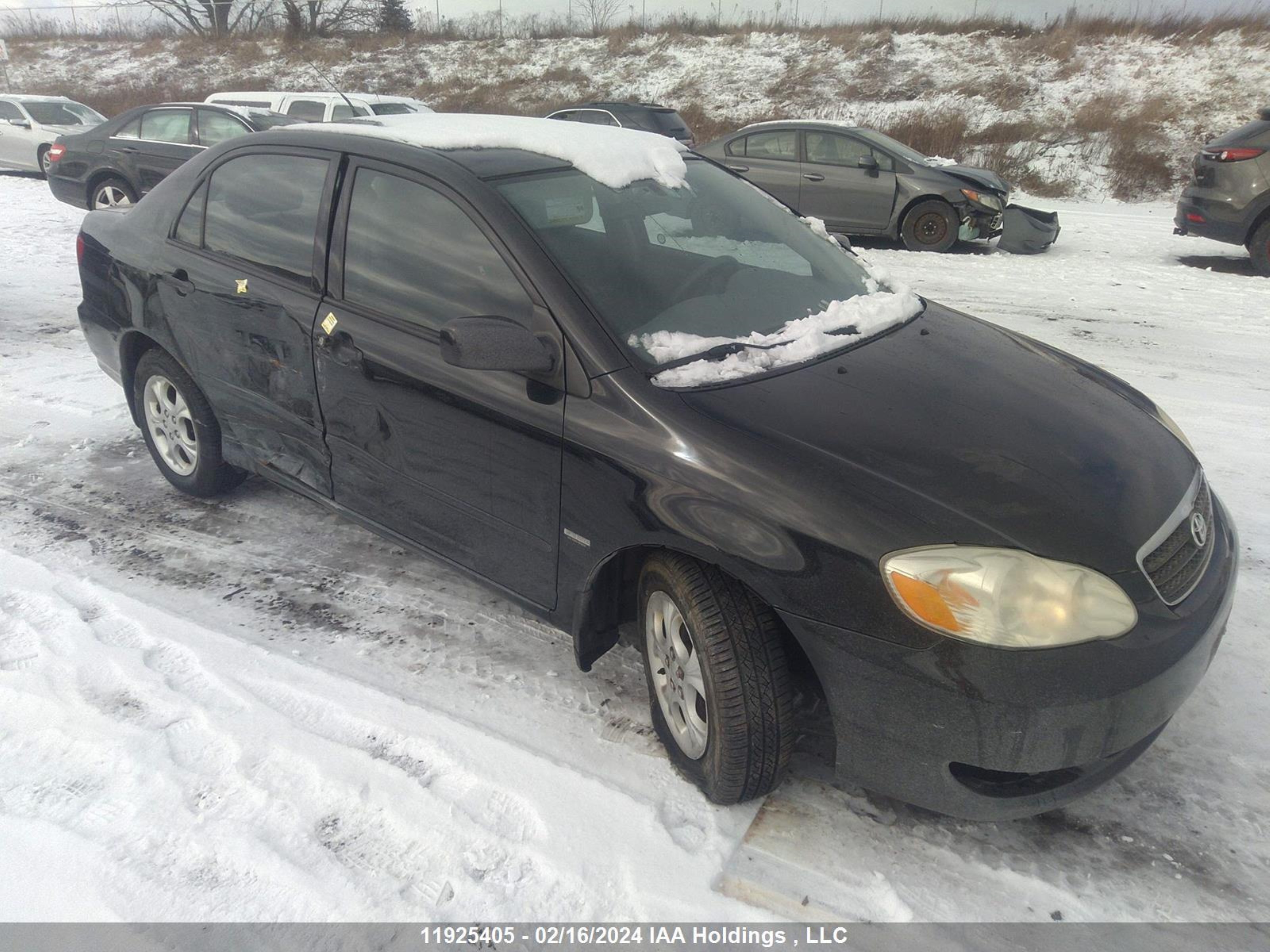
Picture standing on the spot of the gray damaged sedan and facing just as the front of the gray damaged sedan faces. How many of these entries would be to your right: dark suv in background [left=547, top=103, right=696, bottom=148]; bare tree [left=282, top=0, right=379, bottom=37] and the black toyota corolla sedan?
1

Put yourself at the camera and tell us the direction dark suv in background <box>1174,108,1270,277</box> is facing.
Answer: facing away from the viewer and to the right of the viewer

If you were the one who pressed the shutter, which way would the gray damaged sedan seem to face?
facing to the right of the viewer

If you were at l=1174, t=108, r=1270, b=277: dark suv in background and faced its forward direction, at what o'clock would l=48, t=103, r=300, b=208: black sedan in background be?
The black sedan in background is roughly at 7 o'clock from the dark suv in background.

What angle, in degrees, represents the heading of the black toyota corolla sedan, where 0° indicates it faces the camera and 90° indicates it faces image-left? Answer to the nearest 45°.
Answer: approximately 315°

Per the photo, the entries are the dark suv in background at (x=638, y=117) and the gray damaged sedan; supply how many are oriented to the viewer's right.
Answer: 1

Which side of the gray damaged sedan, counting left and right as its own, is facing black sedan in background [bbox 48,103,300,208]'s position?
back

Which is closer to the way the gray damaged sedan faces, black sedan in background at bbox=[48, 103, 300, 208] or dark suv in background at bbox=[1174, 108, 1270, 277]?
the dark suv in background

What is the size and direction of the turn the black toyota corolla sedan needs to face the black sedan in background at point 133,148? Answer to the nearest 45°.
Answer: approximately 180°

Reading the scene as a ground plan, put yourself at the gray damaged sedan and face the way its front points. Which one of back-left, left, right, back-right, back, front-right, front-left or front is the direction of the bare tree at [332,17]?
back-left

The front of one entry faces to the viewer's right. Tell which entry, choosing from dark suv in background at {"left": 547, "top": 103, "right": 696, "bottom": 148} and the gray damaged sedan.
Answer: the gray damaged sedan

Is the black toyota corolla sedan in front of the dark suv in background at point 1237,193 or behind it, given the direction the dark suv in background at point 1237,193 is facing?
behind

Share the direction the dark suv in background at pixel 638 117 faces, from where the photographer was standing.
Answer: facing away from the viewer and to the left of the viewer

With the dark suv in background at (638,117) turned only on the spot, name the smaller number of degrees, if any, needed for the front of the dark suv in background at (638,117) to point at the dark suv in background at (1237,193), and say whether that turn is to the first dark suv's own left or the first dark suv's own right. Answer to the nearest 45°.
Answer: approximately 180°

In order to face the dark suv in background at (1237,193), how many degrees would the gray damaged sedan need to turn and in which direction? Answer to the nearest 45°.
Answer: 0° — it already faces it
